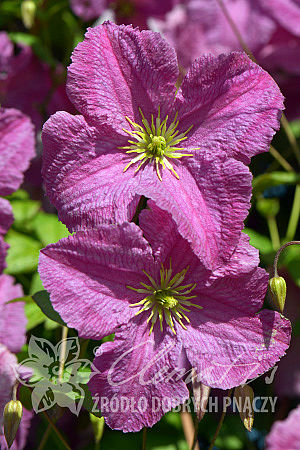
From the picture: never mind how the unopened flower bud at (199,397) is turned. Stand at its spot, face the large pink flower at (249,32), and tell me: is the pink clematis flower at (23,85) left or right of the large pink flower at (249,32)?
left

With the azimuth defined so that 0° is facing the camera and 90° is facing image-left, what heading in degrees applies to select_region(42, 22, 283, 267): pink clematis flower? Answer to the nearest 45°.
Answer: approximately 0°

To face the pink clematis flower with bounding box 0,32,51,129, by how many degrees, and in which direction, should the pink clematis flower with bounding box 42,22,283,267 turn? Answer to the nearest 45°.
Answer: approximately 135° to its right

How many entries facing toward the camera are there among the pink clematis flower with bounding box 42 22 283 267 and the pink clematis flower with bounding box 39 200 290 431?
2

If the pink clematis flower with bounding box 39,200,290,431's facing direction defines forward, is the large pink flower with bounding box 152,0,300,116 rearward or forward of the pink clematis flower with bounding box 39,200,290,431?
rearward
